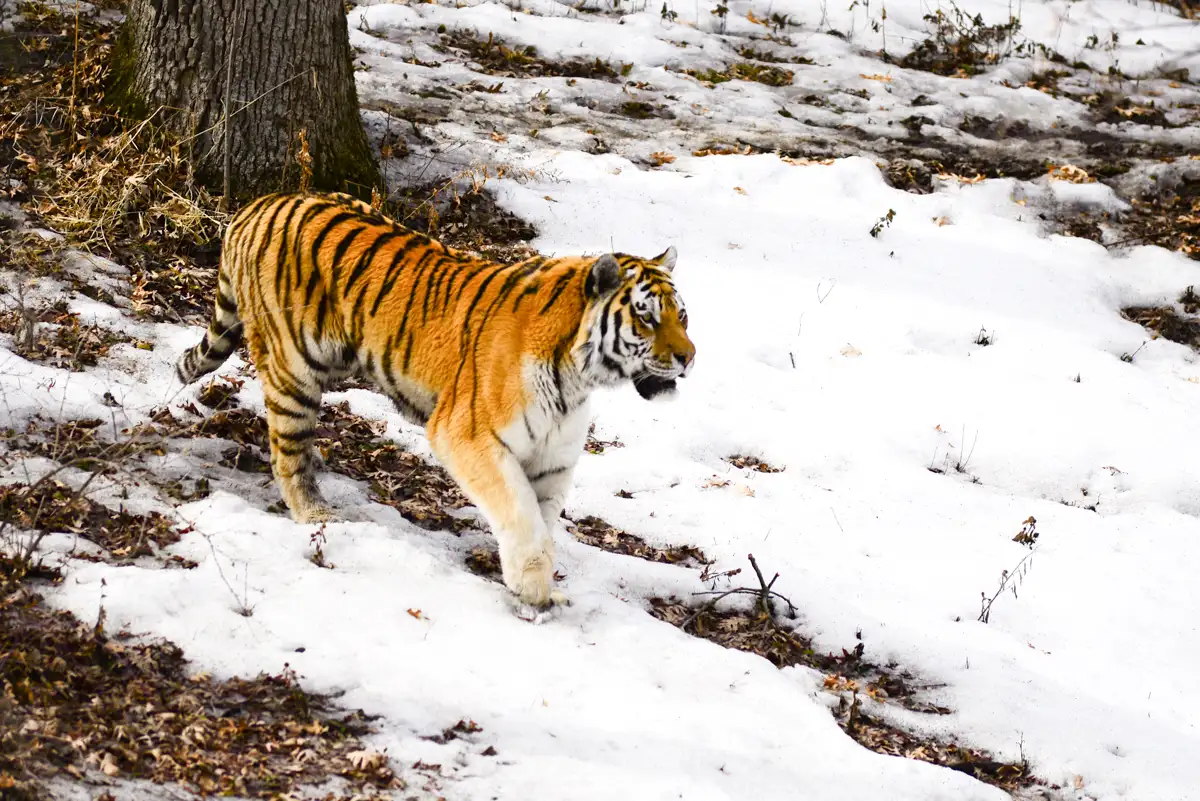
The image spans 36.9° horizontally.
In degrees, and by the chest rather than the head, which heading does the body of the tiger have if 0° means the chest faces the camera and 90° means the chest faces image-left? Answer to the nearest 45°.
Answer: approximately 315°

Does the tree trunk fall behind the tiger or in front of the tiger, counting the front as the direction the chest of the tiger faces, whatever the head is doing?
behind
